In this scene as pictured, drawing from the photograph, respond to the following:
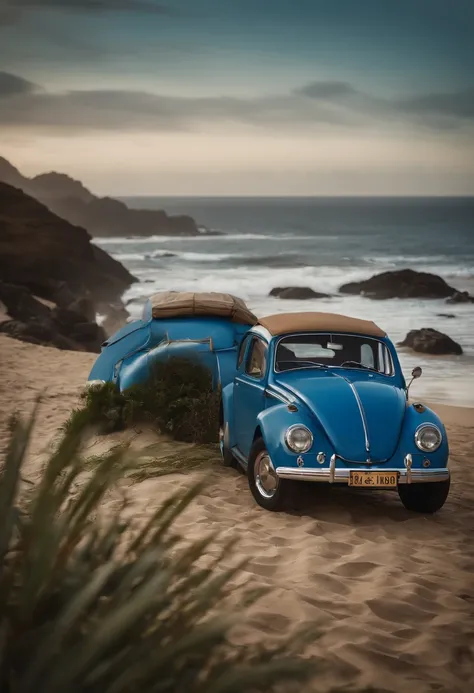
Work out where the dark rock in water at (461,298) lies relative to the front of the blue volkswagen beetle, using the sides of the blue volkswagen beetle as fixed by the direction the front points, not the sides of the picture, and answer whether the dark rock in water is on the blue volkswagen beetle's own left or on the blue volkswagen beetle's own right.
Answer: on the blue volkswagen beetle's own left

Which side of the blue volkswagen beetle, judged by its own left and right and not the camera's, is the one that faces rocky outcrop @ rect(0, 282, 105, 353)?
back

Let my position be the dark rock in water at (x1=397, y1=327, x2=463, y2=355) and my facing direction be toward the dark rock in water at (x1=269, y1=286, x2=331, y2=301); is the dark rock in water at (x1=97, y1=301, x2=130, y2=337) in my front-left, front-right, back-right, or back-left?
front-left

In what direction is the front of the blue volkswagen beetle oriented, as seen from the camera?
facing the viewer and to the right of the viewer

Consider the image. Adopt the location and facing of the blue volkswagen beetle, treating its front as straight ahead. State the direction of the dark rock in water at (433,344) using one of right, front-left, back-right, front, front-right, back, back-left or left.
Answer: back-left

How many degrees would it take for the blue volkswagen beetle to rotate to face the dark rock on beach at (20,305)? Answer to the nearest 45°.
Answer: approximately 180°

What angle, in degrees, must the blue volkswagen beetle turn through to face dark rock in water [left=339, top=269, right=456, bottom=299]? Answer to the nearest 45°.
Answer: approximately 135° to its left

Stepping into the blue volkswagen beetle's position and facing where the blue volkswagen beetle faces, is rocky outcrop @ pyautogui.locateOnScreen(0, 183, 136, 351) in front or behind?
behind

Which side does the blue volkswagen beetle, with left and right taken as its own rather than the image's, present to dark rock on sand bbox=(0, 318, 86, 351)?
back

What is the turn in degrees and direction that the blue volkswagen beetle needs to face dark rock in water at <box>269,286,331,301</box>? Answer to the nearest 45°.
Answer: approximately 135° to its left

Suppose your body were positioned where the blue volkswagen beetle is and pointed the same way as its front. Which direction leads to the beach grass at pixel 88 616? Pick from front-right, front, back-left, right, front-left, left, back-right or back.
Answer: front-right

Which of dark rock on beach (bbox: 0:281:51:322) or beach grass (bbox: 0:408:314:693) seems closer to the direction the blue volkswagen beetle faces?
the beach grass
